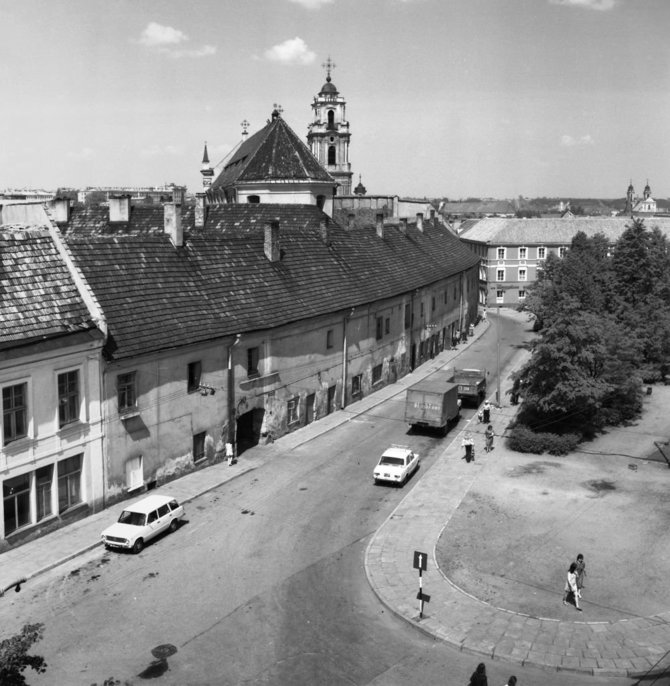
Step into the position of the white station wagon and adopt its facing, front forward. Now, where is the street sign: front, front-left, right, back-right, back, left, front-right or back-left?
left

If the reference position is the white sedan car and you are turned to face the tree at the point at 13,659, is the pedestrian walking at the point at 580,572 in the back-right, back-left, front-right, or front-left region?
front-left

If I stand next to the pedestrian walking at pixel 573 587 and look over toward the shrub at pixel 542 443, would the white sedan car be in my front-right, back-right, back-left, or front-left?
front-left

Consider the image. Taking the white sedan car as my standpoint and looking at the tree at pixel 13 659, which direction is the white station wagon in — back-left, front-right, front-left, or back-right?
front-right

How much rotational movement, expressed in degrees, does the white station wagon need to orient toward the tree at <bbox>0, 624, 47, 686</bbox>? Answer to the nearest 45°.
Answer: approximately 45° to its left

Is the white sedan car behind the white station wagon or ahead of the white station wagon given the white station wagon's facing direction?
behind
